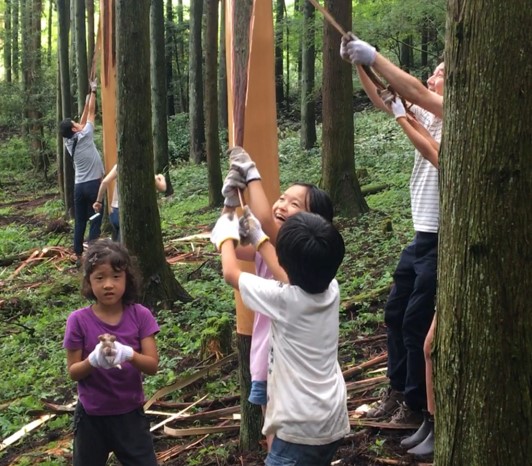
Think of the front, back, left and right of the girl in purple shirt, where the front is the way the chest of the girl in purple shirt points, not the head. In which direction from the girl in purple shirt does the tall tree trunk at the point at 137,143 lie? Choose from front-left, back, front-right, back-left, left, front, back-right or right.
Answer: back

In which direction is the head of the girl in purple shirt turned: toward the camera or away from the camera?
toward the camera

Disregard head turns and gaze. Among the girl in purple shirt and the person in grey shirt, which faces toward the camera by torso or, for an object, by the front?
the girl in purple shirt

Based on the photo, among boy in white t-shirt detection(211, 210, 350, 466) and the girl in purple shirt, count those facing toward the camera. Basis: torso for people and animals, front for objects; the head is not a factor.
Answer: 1

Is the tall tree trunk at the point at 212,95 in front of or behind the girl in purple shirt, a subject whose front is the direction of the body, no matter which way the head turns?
behind

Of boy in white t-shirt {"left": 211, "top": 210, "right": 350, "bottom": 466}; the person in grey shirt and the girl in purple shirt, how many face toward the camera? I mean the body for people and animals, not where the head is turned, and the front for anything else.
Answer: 1

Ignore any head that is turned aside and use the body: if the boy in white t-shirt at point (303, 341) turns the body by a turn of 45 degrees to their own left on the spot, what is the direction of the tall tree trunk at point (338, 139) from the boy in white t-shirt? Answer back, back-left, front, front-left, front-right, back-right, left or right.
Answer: right

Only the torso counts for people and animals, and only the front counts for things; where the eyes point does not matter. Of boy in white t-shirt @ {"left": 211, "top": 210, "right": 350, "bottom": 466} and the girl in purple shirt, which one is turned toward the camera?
the girl in purple shirt

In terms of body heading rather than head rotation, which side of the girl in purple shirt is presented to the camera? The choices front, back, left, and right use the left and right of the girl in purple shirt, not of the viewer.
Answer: front

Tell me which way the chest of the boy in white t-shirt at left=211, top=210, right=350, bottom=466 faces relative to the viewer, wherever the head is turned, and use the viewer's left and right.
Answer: facing away from the viewer and to the left of the viewer

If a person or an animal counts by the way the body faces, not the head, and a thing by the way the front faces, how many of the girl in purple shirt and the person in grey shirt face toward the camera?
1
